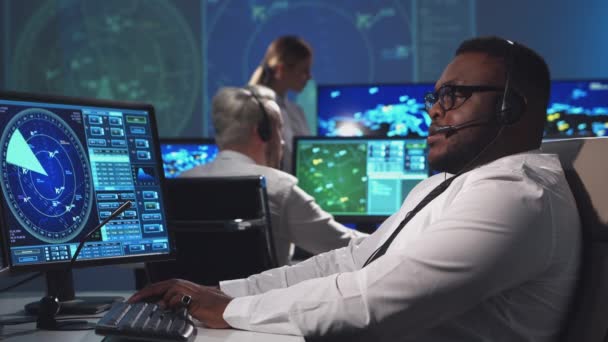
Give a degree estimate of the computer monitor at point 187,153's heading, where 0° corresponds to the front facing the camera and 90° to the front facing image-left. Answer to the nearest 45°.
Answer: approximately 0°

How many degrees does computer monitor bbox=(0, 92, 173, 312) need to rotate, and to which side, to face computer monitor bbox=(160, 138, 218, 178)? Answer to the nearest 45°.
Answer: approximately 135° to its left

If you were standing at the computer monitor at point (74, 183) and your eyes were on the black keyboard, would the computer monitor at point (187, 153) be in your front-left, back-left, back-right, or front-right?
back-left

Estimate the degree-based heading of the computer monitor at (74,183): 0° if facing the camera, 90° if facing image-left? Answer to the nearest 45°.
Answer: approximately 315°

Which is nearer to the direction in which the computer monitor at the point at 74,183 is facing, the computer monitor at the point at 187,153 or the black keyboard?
the black keyboard

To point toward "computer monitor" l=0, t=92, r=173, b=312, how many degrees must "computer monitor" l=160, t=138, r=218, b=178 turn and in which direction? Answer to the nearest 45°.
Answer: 0° — it already faces it
